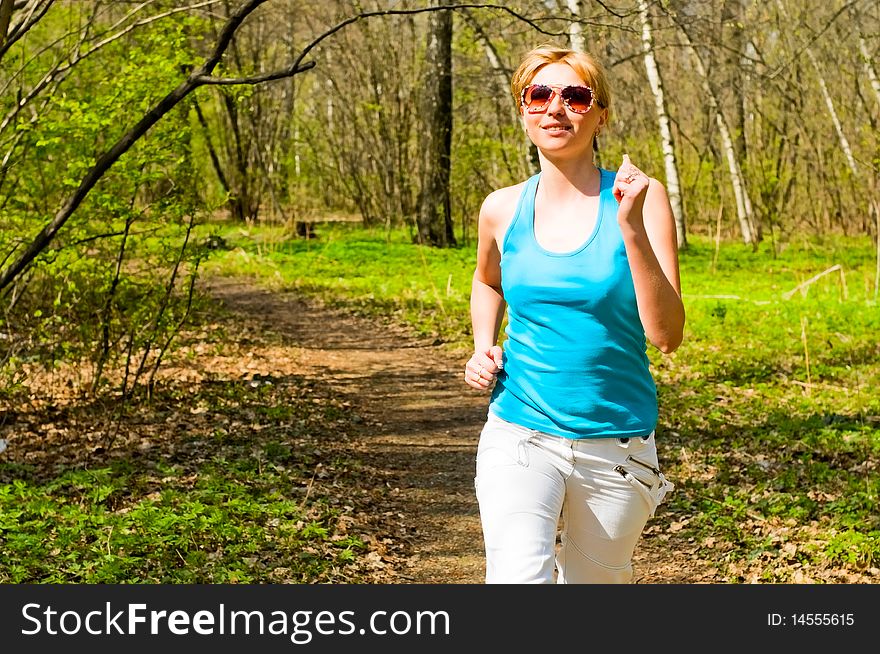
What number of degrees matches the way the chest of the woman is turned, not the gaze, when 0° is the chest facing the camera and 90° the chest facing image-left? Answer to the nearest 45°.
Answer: approximately 0°

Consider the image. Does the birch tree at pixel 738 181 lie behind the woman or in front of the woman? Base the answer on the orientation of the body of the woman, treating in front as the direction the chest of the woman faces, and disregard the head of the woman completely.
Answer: behind
